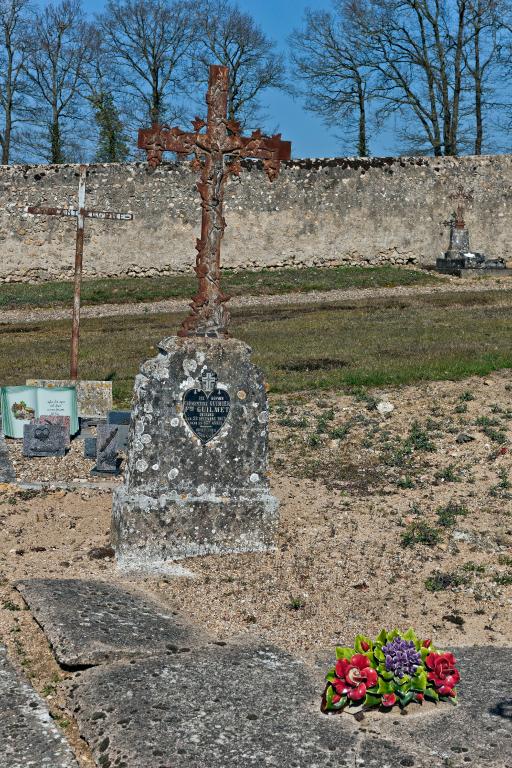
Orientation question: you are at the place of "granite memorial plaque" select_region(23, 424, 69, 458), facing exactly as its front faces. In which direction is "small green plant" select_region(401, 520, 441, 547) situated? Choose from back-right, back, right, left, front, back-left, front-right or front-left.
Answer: front-left

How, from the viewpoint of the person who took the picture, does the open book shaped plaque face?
facing the viewer

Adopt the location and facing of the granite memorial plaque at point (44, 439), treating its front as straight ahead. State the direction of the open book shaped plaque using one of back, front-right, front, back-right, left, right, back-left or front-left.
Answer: back

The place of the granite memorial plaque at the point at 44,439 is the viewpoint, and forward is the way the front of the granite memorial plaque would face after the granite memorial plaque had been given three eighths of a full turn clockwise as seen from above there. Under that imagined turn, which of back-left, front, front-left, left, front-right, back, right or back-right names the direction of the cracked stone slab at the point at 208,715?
back-left

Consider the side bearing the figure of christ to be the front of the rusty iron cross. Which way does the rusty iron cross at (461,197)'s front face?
toward the camera

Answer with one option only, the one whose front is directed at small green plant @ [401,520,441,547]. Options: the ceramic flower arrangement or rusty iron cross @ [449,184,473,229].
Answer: the rusty iron cross

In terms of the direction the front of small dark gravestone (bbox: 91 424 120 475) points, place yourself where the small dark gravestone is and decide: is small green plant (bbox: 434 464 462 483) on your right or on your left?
on your left

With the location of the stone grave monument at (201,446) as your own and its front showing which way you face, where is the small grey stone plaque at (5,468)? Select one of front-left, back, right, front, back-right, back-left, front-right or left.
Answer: back-right

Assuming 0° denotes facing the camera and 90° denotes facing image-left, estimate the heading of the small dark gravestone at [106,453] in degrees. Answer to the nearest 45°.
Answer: approximately 0°

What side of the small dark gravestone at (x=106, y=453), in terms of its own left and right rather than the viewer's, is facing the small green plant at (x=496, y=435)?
left

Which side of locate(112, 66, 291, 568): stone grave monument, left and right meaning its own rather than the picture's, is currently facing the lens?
front

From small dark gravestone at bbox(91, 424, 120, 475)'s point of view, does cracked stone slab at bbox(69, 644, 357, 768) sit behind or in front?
in front

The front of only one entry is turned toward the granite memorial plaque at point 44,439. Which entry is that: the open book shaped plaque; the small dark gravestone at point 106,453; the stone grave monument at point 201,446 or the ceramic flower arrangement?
the open book shaped plaque

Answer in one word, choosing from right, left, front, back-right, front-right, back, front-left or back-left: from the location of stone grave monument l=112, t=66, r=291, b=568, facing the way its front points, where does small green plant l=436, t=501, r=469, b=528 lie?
left
